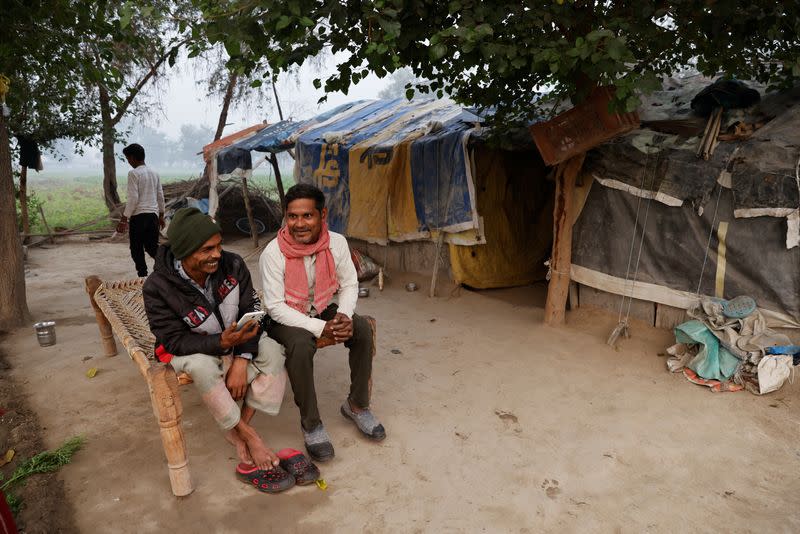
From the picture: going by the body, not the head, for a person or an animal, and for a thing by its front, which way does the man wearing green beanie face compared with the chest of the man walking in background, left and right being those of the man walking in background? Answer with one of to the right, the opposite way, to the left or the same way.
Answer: the opposite way

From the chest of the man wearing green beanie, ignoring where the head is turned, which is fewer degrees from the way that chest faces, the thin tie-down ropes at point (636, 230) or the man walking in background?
the thin tie-down ropes

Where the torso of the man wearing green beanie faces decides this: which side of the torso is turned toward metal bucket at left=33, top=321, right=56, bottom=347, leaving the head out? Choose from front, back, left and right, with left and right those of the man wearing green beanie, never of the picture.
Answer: back

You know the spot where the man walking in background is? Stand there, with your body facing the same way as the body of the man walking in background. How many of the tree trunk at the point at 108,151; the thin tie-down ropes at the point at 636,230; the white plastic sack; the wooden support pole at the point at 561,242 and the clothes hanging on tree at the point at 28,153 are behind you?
3

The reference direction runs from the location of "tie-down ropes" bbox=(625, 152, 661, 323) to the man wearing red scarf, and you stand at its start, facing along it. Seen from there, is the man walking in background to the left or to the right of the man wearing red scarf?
right

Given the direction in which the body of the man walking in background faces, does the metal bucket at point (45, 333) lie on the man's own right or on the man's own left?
on the man's own left

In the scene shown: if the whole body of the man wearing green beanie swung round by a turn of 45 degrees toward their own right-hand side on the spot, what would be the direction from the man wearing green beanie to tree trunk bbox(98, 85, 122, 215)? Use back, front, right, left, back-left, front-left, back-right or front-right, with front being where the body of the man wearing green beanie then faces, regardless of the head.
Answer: back

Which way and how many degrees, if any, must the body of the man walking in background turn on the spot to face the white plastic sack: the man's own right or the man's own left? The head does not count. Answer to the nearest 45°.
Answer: approximately 180°

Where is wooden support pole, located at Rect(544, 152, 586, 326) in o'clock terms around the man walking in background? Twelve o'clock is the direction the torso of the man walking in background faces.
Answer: The wooden support pole is roughly at 6 o'clock from the man walking in background.

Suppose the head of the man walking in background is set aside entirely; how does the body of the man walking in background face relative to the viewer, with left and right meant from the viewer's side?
facing away from the viewer and to the left of the viewer

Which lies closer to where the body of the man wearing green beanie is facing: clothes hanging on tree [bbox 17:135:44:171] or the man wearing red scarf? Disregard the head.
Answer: the man wearing red scarf

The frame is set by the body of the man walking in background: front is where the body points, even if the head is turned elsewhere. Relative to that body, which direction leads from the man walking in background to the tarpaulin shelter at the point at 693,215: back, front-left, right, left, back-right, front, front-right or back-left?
back

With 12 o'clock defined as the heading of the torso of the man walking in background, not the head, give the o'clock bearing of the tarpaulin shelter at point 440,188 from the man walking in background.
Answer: The tarpaulin shelter is roughly at 5 o'clock from the man walking in background.

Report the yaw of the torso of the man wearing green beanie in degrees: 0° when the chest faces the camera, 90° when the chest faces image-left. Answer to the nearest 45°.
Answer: approximately 315°

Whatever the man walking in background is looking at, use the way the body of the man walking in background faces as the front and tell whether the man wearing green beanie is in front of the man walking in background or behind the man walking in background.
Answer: behind

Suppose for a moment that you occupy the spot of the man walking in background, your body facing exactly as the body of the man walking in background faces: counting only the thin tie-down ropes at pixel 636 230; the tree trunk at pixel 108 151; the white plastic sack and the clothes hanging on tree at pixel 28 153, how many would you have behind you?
2
